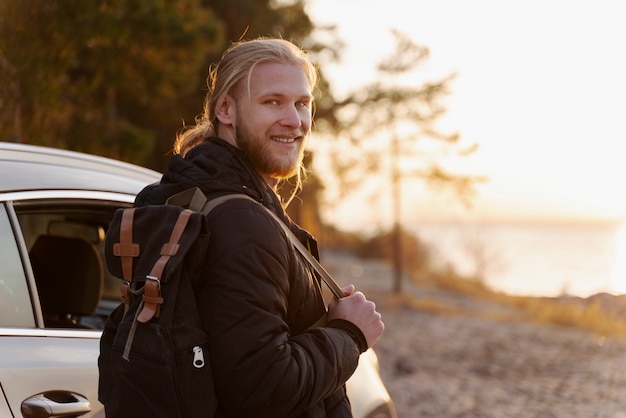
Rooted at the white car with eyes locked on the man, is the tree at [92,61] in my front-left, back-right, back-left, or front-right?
back-left

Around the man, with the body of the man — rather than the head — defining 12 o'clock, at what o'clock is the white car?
The white car is roughly at 7 o'clock from the man.

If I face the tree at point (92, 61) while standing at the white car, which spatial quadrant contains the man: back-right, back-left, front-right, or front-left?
back-right

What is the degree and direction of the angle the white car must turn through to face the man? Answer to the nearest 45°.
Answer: approximately 45° to its right

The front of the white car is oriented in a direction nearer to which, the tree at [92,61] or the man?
the man

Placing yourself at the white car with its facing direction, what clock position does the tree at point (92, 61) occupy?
The tree is roughly at 9 o'clock from the white car.

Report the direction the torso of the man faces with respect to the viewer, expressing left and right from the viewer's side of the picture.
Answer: facing to the right of the viewer

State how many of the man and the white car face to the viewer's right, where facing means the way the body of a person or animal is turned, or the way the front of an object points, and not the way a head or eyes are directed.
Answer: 2

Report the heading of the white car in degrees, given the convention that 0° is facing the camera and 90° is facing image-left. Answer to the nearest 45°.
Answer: approximately 270°

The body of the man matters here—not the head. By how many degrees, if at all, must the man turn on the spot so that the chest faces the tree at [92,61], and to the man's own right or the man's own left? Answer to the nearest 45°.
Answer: approximately 90° to the man's own left
